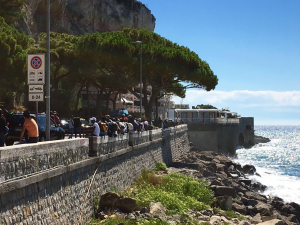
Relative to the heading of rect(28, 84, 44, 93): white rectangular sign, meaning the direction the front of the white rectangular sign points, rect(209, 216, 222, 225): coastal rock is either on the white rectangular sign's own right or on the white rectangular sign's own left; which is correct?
on the white rectangular sign's own left

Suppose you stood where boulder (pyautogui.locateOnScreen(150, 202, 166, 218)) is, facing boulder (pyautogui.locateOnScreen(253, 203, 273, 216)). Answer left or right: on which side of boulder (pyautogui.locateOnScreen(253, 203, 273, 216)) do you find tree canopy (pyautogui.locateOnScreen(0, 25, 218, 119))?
left

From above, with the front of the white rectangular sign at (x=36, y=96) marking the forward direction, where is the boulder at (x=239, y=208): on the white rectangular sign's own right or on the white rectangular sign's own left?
on the white rectangular sign's own left

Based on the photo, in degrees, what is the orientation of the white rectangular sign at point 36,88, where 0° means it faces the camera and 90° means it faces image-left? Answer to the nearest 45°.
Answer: approximately 0°

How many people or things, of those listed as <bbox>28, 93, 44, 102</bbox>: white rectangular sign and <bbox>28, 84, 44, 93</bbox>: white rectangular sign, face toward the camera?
2

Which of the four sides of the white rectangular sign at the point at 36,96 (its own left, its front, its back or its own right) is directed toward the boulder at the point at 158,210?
left

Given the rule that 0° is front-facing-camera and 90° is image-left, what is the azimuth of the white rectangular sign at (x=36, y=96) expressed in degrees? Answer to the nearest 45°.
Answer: approximately 0°
